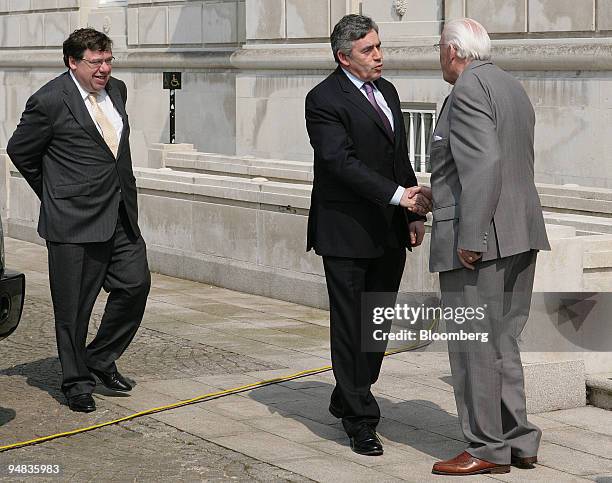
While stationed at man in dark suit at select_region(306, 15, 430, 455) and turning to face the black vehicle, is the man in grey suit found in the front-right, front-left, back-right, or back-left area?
back-left

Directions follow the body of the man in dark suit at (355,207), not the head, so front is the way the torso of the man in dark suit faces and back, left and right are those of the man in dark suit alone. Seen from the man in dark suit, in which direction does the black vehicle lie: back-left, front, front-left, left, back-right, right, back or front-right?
back-right

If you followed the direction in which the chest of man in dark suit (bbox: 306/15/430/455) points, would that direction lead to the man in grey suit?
yes

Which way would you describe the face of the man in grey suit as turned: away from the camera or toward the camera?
away from the camera
